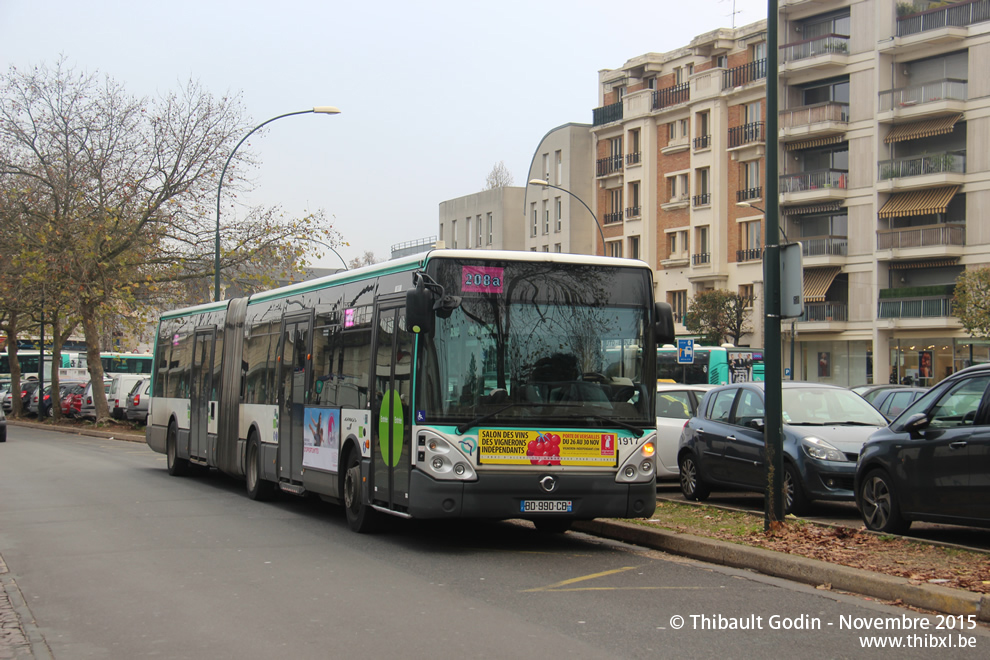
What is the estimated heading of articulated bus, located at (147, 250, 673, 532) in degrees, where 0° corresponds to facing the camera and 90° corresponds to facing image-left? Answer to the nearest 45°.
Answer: approximately 315°

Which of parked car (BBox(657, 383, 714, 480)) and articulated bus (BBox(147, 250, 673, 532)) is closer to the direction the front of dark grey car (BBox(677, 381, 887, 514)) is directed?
the articulated bus

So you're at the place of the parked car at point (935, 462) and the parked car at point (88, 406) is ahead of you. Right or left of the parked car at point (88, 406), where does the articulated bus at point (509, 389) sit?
left

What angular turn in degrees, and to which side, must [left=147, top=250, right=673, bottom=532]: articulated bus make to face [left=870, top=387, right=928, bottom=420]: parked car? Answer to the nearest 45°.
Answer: approximately 90° to its left

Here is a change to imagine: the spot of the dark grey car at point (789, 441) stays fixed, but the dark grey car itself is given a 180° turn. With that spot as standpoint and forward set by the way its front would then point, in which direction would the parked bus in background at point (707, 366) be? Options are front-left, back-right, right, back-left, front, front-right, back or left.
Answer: front-right

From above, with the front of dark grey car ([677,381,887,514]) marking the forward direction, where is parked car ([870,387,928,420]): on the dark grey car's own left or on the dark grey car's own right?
on the dark grey car's own left

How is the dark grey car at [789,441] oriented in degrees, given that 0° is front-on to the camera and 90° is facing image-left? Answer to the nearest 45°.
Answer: approximately 315°

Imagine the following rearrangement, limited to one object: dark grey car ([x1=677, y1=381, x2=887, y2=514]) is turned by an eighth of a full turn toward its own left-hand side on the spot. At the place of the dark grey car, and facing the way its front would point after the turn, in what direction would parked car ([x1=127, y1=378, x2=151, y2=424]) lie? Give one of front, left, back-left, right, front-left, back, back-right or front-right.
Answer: back-left

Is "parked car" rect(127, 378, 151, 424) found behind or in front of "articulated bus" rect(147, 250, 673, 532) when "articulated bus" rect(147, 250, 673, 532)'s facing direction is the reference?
behind

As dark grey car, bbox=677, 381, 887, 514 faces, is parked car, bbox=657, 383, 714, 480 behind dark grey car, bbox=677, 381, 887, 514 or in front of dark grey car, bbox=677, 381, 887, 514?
behind

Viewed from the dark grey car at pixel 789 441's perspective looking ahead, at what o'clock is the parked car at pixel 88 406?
The parked car is roughly at 6 o'clock from the dark grey car.
